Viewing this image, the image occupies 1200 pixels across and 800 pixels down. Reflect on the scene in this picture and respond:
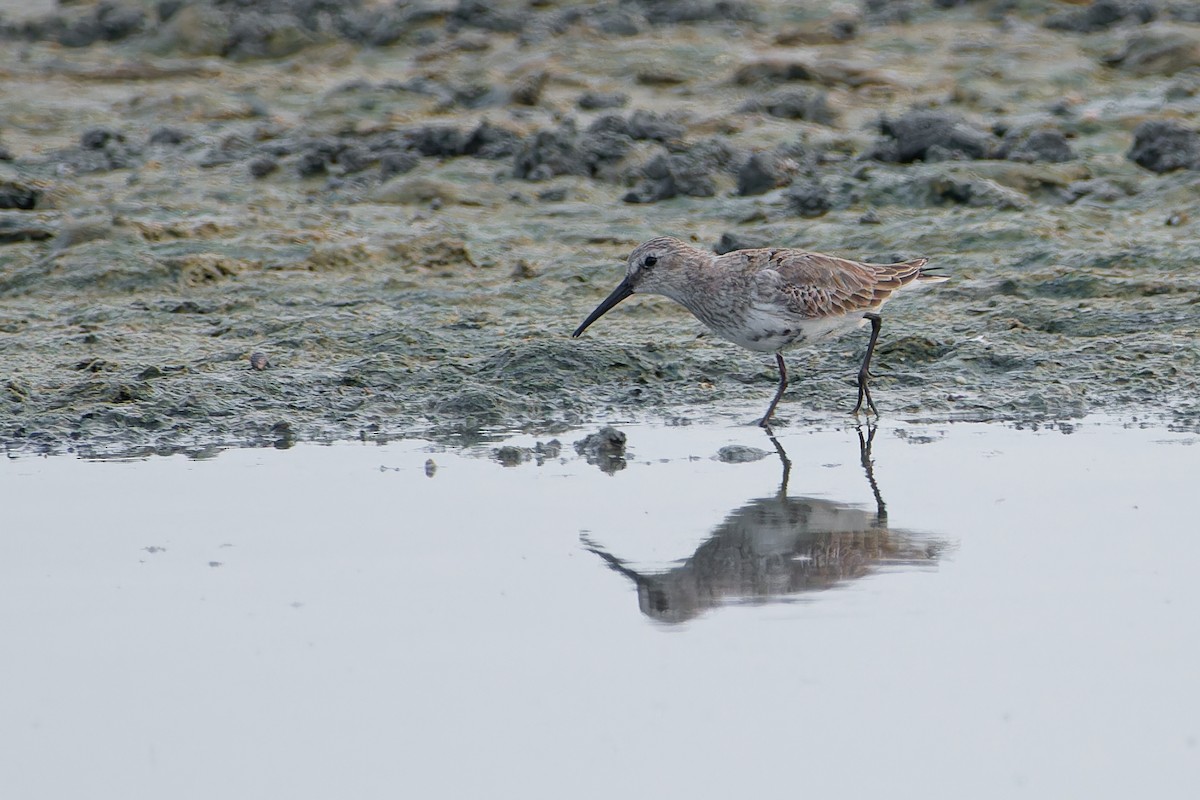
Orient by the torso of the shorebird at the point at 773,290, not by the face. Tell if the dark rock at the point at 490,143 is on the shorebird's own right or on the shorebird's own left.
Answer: on the shorebird's own right

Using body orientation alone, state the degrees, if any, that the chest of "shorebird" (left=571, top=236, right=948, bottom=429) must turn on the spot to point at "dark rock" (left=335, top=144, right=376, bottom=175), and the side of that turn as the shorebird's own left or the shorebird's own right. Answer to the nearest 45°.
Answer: approximately 45° to the shorebird's own right

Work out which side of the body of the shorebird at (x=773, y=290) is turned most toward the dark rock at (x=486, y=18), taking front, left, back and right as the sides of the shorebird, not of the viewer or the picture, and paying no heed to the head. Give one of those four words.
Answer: right

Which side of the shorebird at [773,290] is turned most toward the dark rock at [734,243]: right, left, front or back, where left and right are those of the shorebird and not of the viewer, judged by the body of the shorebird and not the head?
right

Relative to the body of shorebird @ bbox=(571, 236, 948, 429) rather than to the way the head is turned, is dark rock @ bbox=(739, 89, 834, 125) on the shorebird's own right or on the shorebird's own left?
on the shorebird's own right

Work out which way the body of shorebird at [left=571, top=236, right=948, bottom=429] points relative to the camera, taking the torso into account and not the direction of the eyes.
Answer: to the viewer's left

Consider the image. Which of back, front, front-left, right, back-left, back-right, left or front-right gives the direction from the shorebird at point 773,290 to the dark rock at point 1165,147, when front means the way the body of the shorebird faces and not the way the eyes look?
back-right

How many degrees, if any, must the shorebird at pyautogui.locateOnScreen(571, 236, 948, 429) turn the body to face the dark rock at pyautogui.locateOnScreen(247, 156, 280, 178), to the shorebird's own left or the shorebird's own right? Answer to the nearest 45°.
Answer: approximately 45° to the shorebird's own right

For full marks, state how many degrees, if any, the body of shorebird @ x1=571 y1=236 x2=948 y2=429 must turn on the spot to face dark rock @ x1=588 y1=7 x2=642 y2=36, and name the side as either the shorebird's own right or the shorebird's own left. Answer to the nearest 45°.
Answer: approximately 90° to the shorebird's own right

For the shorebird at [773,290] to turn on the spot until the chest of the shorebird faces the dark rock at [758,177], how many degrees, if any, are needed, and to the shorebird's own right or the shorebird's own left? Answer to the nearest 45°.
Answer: approximately 90° to the shorebird's own right
